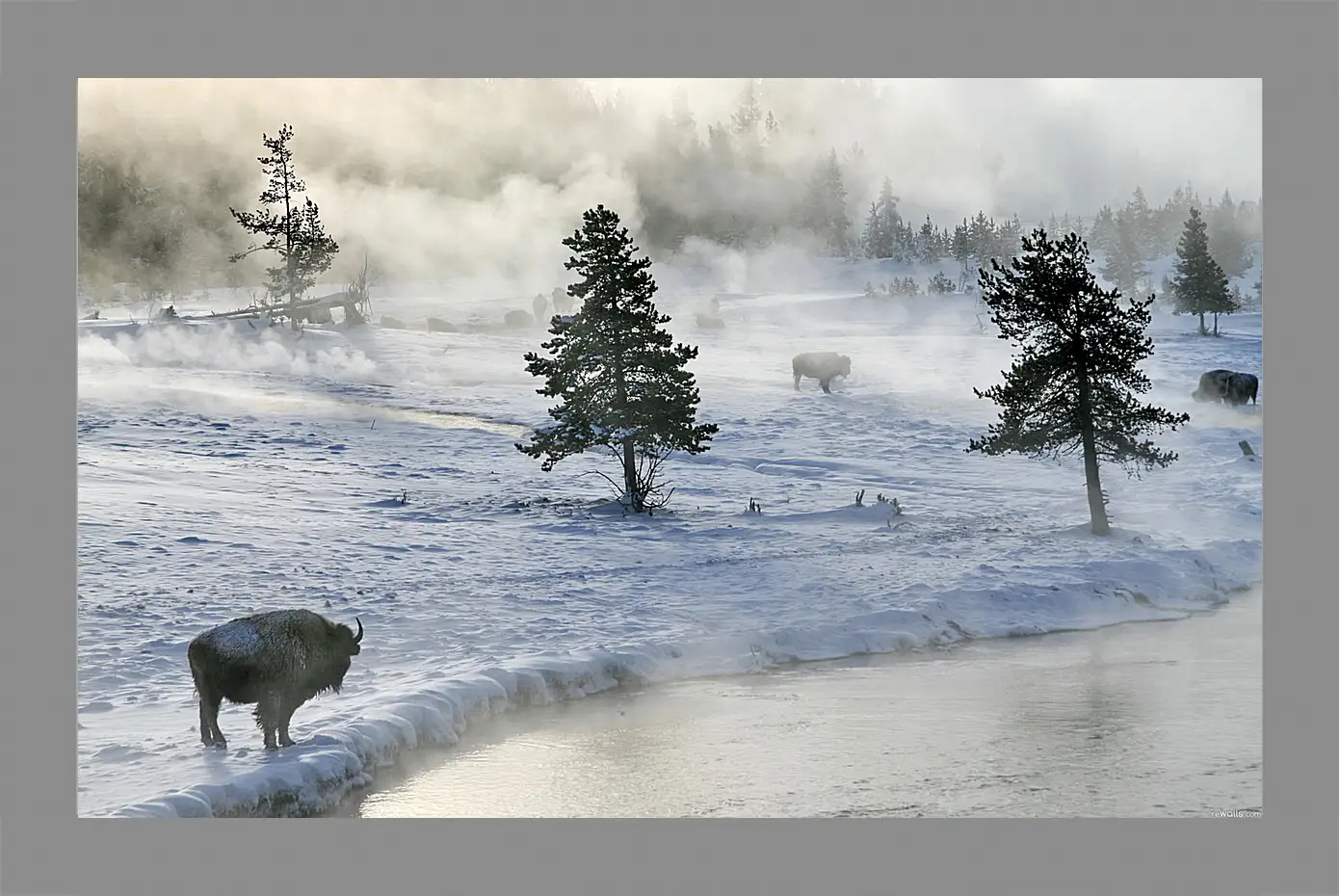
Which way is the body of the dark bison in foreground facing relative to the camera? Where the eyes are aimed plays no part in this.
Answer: to the viewer's right

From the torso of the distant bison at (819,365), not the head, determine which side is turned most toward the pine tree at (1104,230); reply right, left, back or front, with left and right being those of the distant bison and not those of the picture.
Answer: left

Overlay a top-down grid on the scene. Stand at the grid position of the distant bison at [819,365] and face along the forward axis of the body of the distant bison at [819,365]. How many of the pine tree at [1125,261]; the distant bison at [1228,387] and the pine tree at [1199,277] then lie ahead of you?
3

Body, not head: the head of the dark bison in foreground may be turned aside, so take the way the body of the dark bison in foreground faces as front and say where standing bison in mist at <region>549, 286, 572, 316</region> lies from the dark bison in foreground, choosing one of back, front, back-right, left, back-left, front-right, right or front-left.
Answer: front-left

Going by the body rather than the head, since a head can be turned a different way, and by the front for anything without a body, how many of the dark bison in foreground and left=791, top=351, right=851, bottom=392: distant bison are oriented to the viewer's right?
2

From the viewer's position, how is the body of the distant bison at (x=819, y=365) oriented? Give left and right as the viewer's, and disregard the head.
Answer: facing to the right of the viewer

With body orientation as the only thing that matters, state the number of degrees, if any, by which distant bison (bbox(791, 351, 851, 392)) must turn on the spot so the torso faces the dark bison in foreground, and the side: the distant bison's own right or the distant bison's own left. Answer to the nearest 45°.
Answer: approximately 135° to the distant bison's own right

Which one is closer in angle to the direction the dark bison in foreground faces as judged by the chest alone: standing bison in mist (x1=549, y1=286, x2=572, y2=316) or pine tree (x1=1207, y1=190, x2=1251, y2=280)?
the pine tree

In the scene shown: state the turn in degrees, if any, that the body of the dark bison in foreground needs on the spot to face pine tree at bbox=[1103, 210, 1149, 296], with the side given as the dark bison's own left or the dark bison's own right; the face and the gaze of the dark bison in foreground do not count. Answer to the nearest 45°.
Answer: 0° — it already faces it

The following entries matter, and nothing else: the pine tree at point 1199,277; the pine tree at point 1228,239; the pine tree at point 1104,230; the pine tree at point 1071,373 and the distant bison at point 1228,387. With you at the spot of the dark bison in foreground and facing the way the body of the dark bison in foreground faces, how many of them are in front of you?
5
